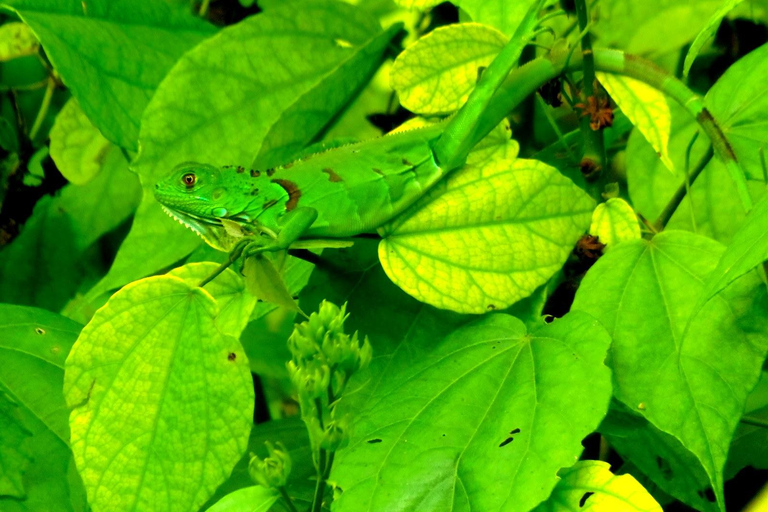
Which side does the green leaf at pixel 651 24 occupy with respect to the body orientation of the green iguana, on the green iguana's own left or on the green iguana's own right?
on the green iguana's own right

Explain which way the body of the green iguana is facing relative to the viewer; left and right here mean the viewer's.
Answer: facing to the left of the viewer

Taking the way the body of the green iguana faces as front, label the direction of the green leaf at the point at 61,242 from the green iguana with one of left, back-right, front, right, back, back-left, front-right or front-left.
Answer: front-right
